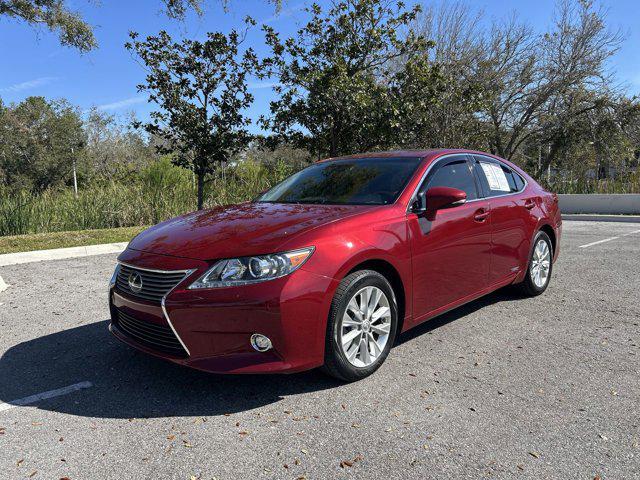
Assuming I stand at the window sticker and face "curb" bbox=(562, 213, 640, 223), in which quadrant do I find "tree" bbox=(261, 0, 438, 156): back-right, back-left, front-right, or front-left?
front-left

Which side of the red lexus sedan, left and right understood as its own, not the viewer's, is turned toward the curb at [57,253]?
right

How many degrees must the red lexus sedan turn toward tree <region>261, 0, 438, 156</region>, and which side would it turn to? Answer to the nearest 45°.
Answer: approximately 135° to its right

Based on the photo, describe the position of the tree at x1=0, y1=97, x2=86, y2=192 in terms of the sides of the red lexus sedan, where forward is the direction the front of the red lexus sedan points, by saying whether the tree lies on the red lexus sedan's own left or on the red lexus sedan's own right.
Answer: on the red lexus sedan's own right

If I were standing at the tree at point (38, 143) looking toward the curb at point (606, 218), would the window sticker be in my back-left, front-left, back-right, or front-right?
front-right

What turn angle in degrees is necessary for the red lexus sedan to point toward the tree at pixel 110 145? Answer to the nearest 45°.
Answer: approximately 90° to its right

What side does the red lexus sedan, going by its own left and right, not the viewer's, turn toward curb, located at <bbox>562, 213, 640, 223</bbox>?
back
